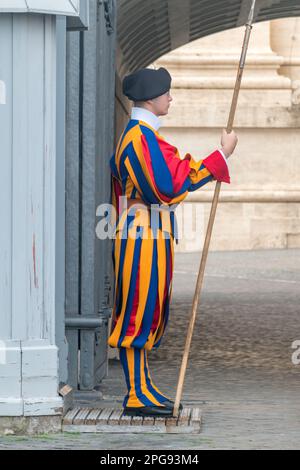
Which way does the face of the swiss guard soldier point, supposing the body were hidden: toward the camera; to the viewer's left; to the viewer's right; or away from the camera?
to the viewer's right

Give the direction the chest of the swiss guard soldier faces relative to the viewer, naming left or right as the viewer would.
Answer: facing to the right of the viewer
